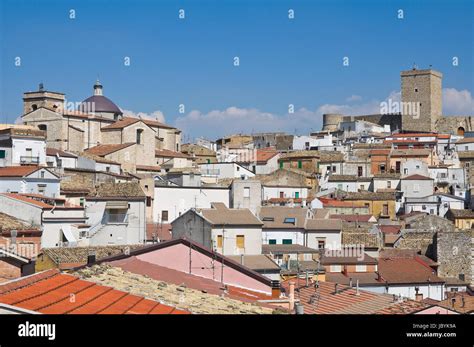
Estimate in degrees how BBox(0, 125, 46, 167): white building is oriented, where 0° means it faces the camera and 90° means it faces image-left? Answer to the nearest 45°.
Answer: approximately 0°

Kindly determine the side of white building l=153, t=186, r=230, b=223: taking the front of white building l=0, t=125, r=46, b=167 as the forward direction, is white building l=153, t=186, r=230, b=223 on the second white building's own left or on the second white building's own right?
on the second white building's own left

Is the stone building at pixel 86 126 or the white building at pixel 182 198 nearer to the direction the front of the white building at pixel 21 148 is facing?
the white building

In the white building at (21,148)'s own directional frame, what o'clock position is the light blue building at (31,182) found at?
the light blue building at (31,182) is roughly at 12 o'clock from the white building at (21,148).

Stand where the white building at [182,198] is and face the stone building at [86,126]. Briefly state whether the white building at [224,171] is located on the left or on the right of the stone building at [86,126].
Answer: right
